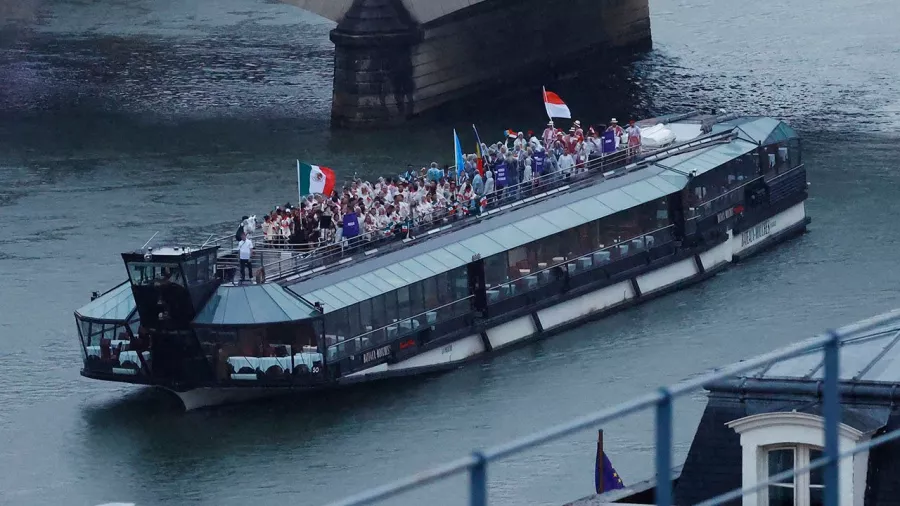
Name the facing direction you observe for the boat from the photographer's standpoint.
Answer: facing the viewer and to the left of the viewer

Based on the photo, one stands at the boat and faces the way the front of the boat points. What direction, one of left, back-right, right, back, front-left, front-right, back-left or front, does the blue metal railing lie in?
front-left

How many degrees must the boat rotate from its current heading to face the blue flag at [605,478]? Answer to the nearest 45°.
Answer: approximately 45° to its left
